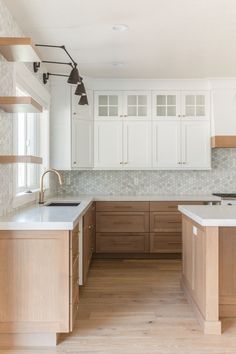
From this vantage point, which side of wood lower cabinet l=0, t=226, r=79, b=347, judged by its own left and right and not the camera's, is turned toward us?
right

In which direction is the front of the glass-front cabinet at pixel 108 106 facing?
toward the camera

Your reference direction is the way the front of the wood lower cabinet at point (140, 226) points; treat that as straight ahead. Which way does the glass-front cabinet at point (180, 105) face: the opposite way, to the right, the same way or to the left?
the same way

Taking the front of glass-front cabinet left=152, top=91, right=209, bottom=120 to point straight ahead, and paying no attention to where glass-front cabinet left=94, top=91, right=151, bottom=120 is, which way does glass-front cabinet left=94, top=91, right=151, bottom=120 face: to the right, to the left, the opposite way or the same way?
the same way

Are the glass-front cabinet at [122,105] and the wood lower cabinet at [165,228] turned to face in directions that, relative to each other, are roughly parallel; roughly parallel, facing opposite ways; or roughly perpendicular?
roughly parallel

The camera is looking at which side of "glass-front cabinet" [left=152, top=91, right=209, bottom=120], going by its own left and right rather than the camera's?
front

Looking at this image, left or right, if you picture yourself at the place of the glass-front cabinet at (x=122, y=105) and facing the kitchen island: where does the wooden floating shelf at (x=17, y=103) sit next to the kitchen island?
right

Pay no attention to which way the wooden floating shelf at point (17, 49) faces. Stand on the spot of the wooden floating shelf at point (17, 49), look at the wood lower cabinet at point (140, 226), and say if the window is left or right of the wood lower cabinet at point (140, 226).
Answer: left

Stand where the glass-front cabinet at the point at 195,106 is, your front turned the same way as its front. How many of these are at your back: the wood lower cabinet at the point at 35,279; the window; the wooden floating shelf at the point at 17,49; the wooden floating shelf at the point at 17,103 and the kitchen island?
0

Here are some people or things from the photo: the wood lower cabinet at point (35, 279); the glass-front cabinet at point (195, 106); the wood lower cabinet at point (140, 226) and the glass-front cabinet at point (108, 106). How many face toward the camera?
3

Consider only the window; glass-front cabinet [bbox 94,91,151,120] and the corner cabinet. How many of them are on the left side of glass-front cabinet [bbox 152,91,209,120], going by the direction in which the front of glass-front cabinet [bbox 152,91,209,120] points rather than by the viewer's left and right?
0

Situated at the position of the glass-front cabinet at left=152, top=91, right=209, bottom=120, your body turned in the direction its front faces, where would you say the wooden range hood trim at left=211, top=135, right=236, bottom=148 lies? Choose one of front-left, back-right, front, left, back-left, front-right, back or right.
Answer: left

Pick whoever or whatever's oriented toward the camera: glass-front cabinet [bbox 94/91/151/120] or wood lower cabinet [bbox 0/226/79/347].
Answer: the glass-front cabinet

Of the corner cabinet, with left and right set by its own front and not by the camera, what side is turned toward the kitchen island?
front

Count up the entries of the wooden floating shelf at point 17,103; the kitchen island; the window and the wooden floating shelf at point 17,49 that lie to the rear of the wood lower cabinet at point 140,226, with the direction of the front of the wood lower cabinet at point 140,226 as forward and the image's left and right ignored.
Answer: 0

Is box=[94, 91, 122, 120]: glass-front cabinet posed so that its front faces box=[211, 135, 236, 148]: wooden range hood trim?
no

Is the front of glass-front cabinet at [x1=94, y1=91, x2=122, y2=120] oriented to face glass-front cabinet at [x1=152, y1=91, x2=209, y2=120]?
no

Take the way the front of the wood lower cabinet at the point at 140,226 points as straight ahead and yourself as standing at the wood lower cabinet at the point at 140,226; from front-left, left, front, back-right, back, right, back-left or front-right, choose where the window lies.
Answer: front-right
